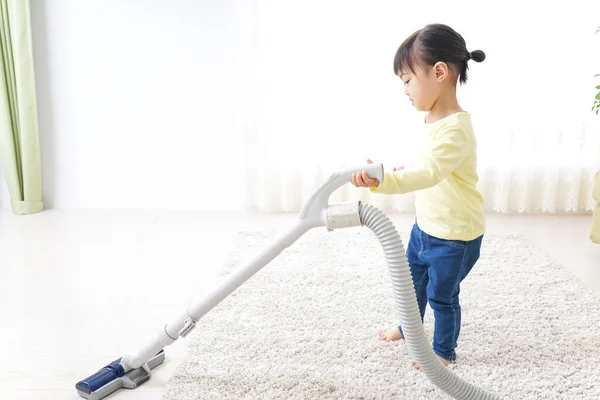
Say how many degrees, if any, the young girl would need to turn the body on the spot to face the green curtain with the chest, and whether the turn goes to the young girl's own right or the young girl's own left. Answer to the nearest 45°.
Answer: approximately 45° to the young girl's own right

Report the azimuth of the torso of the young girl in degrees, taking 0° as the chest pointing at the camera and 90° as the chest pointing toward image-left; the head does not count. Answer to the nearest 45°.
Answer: approximately 90°

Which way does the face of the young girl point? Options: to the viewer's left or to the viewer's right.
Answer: to the viewer's left
